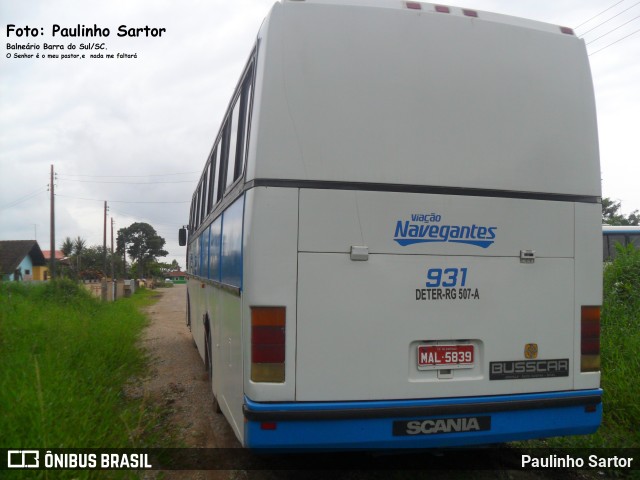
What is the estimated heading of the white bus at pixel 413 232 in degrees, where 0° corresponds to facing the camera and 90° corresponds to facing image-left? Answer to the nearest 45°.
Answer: approximately 180°
